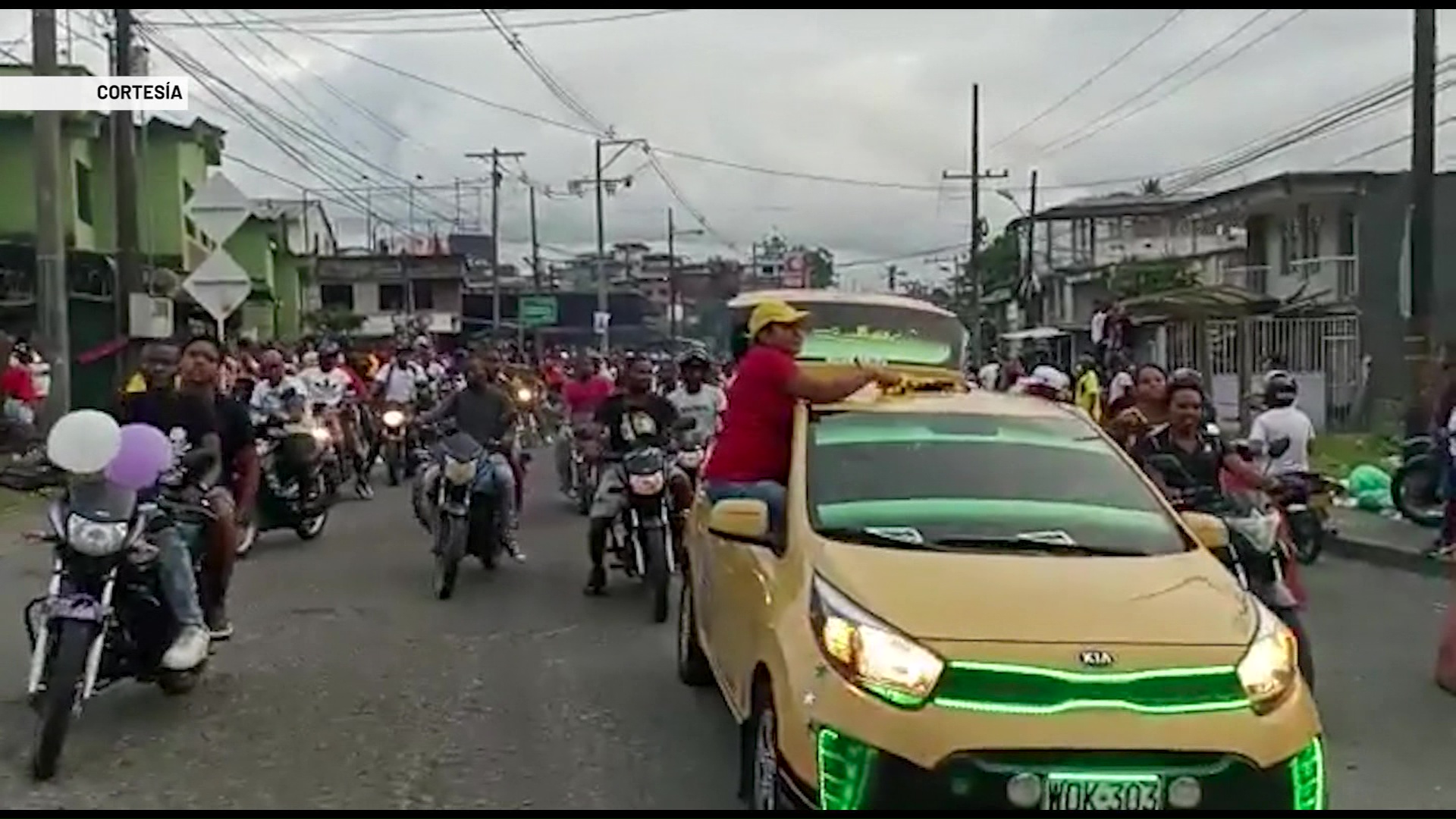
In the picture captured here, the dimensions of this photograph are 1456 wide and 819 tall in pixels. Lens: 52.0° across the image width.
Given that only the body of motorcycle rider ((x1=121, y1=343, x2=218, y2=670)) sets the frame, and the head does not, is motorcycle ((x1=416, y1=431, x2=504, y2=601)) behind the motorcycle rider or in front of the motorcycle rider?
behind

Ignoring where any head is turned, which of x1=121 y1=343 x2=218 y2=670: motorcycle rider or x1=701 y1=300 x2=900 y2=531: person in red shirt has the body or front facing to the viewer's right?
the person in red shirt

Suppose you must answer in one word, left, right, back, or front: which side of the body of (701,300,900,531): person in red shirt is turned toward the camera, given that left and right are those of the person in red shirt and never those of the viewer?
right

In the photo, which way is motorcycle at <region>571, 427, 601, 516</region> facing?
toward the camera

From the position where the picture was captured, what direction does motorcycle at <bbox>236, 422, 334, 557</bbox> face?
facing the viewer and to the left of the viewer

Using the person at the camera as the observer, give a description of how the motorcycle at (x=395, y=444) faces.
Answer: facing the viewer

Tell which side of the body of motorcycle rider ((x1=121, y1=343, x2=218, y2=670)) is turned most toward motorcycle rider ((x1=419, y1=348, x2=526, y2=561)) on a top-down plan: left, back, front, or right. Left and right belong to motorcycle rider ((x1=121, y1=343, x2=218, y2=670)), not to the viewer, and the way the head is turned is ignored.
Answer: back

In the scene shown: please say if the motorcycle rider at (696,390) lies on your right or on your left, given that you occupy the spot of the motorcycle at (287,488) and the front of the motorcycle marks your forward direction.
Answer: on your left

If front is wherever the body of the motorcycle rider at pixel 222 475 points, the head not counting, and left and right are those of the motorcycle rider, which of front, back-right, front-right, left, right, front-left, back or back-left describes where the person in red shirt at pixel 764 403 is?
left

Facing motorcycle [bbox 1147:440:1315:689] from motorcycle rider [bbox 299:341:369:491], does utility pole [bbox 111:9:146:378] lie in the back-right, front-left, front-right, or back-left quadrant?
back-right

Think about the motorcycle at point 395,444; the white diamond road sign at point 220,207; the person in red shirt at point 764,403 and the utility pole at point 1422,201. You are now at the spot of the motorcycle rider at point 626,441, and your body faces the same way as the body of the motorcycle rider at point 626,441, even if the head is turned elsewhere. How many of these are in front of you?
1

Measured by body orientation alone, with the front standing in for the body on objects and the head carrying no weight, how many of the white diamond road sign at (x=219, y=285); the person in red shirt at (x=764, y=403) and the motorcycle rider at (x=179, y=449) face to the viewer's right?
1

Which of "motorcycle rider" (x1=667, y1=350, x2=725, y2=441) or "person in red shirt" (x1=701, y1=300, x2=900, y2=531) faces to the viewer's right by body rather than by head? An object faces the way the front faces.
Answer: the person in red shirt

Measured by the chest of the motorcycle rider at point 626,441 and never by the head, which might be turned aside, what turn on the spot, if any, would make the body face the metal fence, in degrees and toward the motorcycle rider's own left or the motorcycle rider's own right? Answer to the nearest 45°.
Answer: approximately 135° to the motorcycle rider's own left
